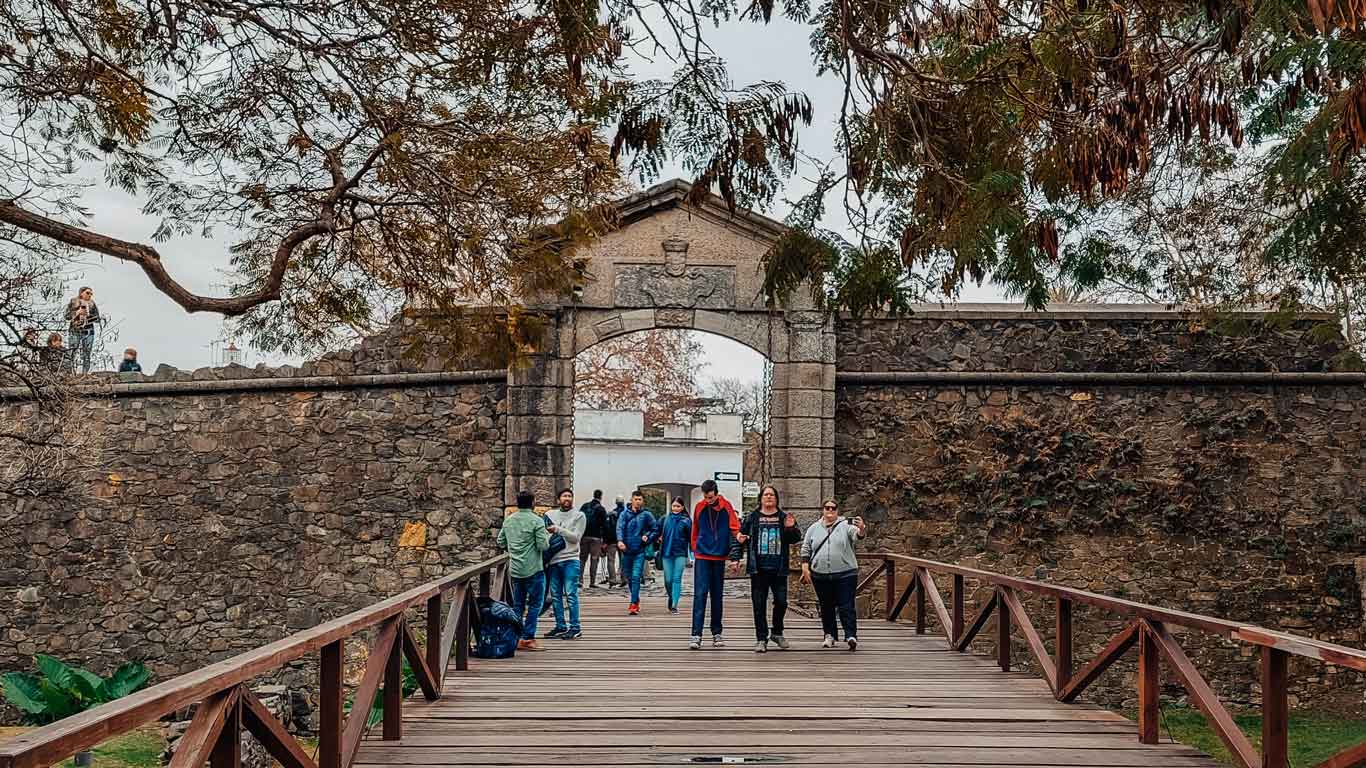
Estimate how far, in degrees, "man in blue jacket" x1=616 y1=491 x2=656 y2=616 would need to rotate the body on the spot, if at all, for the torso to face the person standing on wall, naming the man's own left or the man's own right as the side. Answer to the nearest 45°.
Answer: approximately 90° to the man's own right

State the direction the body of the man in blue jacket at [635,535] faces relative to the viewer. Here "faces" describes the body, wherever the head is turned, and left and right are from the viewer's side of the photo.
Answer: facing the viewer

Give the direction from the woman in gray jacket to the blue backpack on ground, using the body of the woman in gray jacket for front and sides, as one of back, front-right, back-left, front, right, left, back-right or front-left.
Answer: right

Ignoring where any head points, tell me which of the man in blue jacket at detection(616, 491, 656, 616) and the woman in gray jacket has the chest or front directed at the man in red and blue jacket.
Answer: the man in blue jacket

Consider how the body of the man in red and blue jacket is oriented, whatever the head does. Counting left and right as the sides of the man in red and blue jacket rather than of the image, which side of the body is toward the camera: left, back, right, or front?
front

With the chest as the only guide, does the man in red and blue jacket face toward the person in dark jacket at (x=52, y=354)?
no

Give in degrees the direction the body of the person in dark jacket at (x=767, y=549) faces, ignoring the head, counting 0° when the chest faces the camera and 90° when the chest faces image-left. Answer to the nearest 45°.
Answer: approximately 0°

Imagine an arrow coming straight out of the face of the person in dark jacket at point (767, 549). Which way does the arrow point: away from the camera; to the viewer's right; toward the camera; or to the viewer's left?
toward the camera

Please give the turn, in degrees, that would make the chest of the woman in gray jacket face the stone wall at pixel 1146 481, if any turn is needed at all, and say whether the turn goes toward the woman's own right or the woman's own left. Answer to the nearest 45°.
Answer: approximately 135° to the woman's own left

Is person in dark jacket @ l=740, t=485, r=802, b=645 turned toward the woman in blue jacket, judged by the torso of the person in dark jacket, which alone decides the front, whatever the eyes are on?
no

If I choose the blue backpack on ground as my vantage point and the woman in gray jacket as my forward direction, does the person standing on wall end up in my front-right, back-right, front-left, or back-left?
back-left

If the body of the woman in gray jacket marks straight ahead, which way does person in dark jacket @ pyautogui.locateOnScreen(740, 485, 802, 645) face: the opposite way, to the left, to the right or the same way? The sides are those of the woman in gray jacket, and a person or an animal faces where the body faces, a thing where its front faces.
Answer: the same way

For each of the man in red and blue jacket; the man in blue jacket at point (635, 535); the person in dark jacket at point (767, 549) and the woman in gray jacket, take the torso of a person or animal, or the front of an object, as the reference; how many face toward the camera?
4

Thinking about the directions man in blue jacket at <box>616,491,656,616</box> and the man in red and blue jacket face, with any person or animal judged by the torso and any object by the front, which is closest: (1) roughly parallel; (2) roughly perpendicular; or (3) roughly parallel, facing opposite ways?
roughly parallel

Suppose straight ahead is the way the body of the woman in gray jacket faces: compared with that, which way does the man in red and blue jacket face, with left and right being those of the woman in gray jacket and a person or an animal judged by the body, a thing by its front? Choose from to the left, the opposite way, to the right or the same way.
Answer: the same way

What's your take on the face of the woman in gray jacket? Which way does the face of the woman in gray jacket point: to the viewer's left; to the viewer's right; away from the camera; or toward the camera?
toward the camera

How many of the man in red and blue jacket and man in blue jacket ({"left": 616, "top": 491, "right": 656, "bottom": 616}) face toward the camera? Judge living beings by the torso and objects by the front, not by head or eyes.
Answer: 2

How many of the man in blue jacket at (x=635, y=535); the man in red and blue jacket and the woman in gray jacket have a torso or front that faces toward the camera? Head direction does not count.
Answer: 3

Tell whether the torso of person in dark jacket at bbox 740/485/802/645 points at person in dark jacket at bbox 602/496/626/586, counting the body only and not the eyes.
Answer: no
